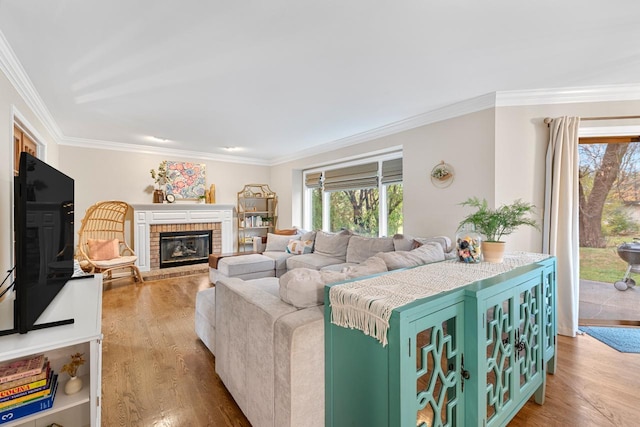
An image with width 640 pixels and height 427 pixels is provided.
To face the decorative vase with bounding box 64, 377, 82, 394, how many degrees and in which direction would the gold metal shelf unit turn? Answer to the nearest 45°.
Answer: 0° — it already faces it

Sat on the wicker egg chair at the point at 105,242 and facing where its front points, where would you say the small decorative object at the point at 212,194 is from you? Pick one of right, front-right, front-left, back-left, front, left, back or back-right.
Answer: front-left

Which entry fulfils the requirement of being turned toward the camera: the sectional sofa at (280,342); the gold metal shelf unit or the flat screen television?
the gold metal shelf unit

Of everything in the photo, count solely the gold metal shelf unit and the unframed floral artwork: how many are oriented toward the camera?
2

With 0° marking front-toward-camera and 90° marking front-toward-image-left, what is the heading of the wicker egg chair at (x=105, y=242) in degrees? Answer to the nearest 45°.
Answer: approximately 315°

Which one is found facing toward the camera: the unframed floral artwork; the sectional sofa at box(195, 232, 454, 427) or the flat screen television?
the unframed floral artwork

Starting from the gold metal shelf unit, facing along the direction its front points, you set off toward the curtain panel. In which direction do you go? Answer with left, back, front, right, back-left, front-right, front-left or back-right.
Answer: front-left

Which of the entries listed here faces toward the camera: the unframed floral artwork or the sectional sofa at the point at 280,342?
the unframed floral artwork

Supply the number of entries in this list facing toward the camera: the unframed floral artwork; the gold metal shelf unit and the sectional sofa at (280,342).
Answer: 2

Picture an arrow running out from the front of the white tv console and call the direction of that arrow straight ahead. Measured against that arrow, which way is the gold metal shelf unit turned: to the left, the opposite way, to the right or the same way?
to the right

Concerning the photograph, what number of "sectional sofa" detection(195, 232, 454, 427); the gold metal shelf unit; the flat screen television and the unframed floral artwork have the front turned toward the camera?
2

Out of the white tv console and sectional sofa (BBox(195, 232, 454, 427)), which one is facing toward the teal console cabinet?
the white tv console

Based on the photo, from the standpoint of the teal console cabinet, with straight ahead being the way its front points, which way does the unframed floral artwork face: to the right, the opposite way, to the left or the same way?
the same way

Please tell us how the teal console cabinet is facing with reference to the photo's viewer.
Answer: facing the viewer and to the right of the viewer

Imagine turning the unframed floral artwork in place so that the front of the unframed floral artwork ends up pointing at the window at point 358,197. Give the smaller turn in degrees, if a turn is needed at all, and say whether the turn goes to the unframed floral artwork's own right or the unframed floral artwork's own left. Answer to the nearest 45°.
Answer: approximately 45° to the unframed floral artwork's own left

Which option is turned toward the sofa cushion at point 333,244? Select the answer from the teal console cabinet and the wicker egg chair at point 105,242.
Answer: the wicker egg chair

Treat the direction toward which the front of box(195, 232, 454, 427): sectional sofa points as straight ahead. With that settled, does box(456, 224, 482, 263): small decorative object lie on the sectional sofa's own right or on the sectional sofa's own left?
on the sectional sofa's own right
